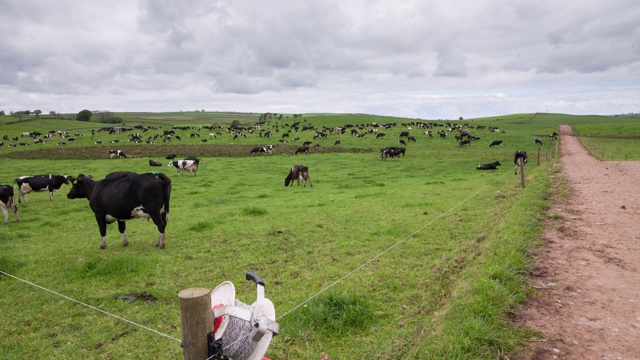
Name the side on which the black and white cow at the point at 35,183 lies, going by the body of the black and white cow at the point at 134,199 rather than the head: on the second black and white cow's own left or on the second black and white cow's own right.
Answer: on the second black and white cow's own right

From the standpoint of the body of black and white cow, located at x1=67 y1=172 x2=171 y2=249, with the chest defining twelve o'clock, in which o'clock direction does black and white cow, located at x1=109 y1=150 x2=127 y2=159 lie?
black and white cow, located at x1=109 y1=150 x2=127 y2=159 is roughly at 3 o'clock from black and white cow, located at x1=67 y1=172 x2=171 y2=249.

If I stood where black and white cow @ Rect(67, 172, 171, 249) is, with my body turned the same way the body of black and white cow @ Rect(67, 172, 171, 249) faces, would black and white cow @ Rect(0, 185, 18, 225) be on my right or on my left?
on my right

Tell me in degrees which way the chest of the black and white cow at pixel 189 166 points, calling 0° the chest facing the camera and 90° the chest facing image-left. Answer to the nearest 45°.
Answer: approximately 90°

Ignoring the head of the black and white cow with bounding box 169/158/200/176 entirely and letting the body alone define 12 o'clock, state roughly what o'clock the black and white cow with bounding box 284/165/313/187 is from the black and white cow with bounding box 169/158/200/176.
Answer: the black and white cow with bounding box 284/165/313/187 is roughly at 8 o'clock from the black and white cow with bounding box 169/158/200/176.

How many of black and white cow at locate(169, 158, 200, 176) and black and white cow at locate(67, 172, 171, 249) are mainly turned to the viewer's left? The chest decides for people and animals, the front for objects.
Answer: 2

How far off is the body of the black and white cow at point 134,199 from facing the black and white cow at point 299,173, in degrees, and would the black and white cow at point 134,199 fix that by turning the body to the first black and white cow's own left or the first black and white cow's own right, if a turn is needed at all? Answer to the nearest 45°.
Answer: approximately 135° to the first black and white cow's own right

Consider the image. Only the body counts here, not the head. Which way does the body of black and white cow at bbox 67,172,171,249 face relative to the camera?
to the viewer's left

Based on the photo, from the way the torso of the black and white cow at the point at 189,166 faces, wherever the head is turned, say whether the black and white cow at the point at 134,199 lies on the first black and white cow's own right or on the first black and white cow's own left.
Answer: on the first black and white cow's own left

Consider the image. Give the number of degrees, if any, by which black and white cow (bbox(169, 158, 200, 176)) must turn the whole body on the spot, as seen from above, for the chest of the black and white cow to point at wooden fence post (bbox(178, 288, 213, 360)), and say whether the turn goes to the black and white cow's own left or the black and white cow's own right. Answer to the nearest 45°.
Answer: approximately 90° to the black and white cow's own left
